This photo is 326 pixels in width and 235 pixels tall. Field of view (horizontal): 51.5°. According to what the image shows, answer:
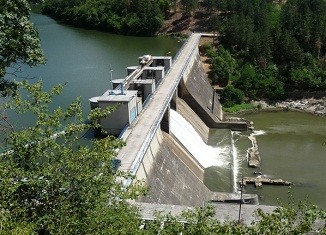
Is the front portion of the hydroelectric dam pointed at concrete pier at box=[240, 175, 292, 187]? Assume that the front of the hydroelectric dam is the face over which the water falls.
yes

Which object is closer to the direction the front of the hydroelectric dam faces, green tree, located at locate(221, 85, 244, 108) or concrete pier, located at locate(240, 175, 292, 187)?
the concrete pier

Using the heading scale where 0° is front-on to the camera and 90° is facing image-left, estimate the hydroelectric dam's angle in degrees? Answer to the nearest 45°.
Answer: approximately 270°

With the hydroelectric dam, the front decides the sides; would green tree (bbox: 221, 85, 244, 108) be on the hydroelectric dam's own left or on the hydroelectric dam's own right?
on the hydroelectric dam's own left
